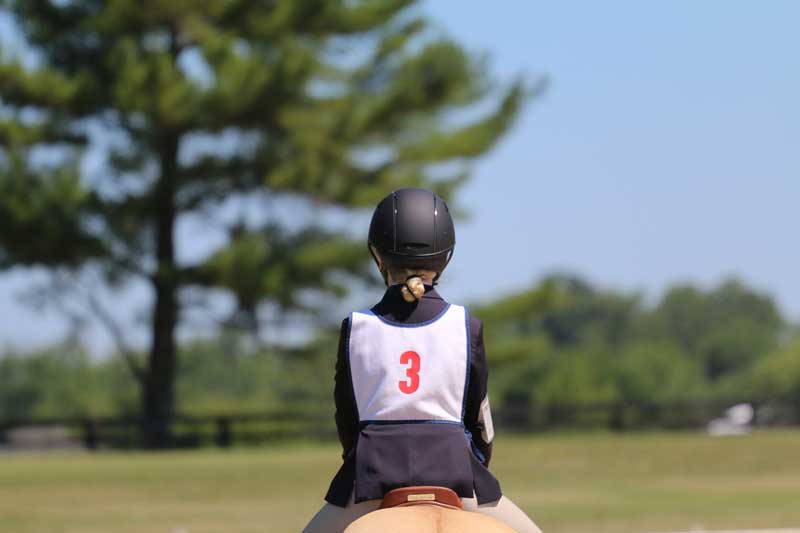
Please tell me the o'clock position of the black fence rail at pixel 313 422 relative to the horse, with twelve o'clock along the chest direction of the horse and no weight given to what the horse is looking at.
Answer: The black fence rail is roughly at 12 o'clock from the horse.

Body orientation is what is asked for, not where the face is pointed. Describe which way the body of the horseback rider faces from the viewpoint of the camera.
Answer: away from the camera

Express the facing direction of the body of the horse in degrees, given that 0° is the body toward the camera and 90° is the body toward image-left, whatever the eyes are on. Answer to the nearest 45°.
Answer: approximately 180°

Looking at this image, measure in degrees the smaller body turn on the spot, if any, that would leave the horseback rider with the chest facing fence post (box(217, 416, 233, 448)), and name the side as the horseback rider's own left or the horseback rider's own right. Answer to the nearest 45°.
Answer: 0° — they already face it

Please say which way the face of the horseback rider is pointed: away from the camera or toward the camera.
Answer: away from the camera
